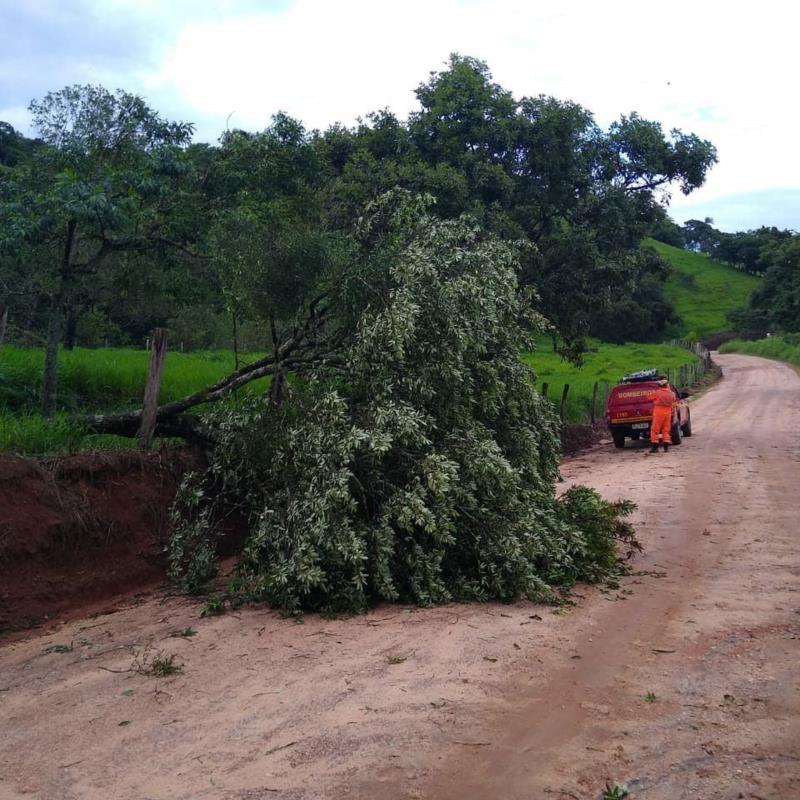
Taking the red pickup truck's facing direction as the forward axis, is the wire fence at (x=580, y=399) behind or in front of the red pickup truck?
in front

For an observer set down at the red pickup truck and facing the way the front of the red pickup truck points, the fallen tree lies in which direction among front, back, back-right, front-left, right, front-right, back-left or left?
back

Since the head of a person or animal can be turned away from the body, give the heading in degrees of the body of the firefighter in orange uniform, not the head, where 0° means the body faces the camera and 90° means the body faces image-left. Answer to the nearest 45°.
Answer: approximately 180°

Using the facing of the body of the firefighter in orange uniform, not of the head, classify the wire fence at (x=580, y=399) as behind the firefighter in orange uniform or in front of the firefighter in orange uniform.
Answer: in front

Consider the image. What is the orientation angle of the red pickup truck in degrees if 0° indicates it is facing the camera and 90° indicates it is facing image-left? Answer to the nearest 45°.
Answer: approximately 180°

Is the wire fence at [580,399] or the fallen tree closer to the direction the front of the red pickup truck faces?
the wire fence

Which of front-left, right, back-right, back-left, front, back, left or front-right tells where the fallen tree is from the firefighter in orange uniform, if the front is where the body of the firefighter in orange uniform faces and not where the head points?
back

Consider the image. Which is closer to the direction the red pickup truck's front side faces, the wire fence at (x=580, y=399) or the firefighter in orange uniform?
the wire fence

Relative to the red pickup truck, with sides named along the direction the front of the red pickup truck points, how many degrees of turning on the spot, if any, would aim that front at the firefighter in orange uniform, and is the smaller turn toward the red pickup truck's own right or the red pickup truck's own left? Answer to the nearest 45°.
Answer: approximately 135° to the red pickup truck's own right

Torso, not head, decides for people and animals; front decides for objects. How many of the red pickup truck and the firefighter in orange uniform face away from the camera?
2
